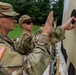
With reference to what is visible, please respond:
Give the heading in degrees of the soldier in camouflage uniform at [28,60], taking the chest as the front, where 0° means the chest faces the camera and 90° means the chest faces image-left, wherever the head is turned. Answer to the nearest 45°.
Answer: approximately 270°
